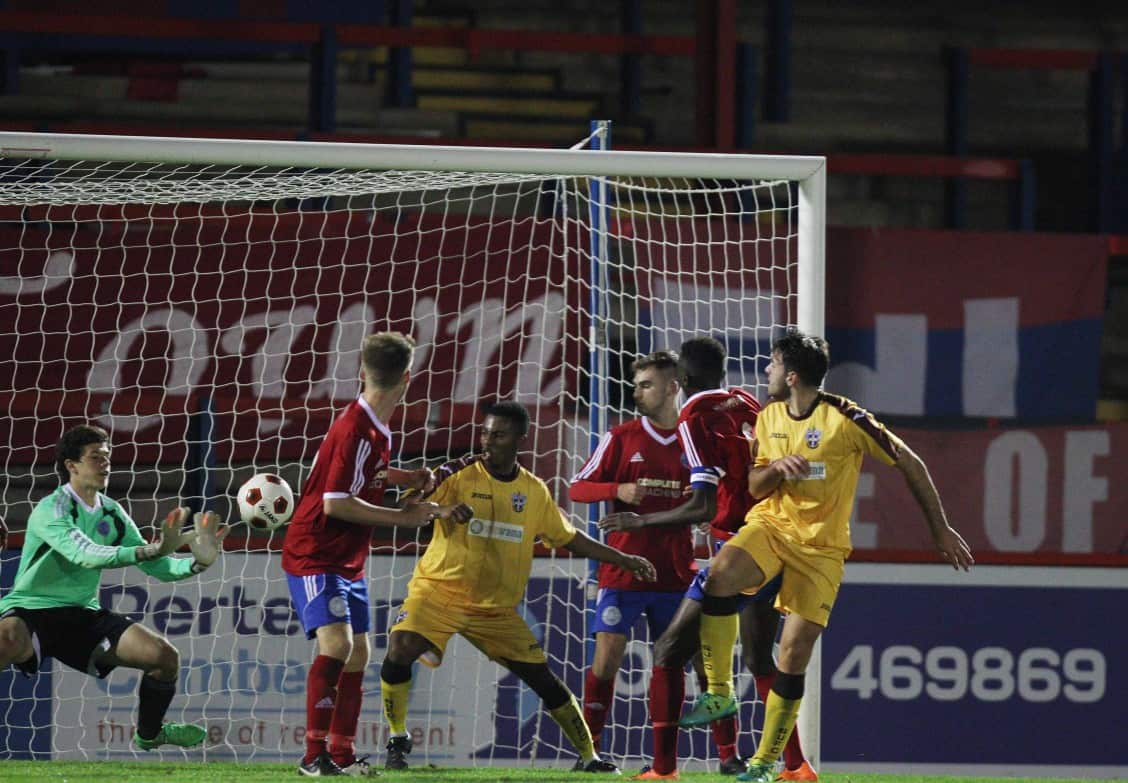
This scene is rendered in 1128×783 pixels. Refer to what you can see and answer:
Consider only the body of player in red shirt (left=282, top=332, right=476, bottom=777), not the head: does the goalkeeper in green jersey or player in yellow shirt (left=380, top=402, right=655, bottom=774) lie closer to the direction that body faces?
the player in yellow shirt

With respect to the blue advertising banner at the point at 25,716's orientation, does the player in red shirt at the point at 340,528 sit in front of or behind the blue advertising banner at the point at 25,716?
in front

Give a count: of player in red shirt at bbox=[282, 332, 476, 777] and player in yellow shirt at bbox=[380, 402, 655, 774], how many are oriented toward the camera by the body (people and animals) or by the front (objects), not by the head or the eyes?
1

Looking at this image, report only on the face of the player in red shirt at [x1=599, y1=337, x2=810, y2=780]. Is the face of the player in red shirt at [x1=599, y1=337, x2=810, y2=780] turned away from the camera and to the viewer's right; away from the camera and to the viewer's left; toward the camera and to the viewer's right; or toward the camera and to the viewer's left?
away from the camera and to the viewer's left

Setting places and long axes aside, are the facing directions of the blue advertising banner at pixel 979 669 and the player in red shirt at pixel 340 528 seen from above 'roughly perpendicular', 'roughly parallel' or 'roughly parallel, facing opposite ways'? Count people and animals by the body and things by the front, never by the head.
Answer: roughly perpendicular

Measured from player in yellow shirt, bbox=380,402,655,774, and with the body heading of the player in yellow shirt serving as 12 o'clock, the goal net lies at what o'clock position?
The goal net is roughly at 5 o'clock from the player in yellow shirt.

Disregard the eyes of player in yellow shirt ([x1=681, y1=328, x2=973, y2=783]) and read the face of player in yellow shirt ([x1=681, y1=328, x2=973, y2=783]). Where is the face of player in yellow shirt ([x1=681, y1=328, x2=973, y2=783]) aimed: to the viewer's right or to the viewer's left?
to the viewer's left

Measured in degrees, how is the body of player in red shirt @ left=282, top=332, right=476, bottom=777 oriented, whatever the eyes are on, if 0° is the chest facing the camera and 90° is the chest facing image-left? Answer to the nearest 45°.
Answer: approximately 270°

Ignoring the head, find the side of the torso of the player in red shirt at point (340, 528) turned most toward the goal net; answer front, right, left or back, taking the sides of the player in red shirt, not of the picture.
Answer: left

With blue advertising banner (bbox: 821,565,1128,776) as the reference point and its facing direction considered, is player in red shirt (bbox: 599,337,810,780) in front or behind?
in front
